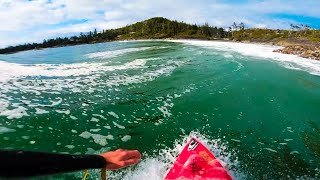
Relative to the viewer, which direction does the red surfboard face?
away from the camera
